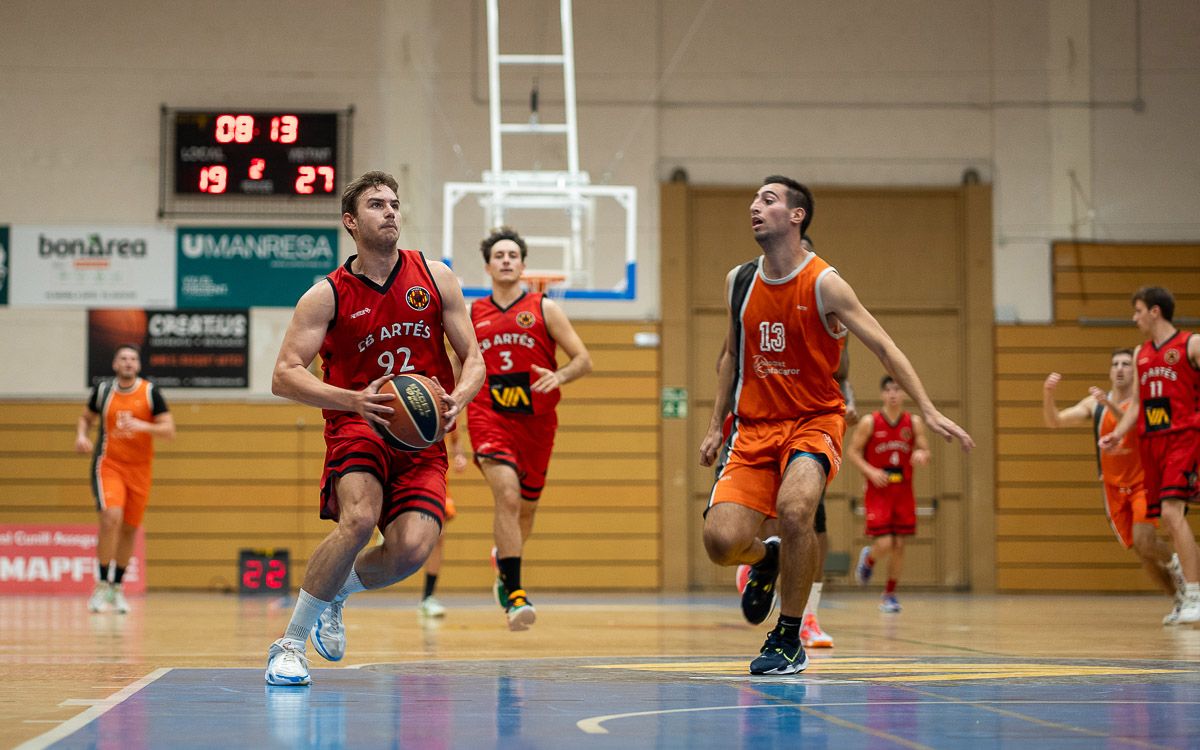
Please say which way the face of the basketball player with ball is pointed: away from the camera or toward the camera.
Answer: toward the camera

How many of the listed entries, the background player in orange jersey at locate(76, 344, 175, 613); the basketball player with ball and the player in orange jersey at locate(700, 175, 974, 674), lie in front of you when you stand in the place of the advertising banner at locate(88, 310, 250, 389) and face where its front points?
3

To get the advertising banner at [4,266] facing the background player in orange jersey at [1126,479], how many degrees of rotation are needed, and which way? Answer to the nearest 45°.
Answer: approximately 45° to its left

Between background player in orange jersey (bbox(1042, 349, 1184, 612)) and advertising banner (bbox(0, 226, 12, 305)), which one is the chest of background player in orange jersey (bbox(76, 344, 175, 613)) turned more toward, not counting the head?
the background player in orange jersey

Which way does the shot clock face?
toward the camera

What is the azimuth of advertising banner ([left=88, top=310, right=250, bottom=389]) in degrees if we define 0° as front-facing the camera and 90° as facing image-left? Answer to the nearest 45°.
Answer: approximately 0°

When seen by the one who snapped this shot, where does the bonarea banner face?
facing the viewer

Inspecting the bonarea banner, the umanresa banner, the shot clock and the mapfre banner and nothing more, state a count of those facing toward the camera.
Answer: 4

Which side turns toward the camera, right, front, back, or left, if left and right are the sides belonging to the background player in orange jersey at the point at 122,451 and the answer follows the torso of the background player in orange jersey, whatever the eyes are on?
front

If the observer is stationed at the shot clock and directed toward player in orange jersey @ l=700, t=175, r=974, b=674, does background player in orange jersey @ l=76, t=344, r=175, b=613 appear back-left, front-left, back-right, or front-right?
front-right

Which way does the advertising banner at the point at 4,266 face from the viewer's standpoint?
toward the camera

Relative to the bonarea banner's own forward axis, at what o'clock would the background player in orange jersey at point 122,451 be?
The background player in orange jersey is roughly at 12 o'clock from the bonarea banner.

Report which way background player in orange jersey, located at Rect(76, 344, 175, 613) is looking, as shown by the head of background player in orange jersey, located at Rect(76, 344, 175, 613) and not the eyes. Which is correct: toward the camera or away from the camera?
toward the camera

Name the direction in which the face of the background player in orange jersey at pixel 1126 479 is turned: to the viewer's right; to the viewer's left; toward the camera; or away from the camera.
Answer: toward the camera
